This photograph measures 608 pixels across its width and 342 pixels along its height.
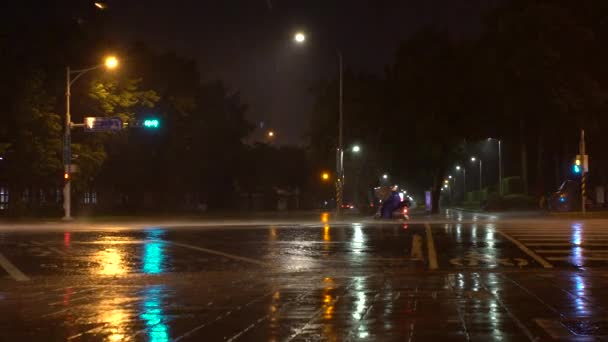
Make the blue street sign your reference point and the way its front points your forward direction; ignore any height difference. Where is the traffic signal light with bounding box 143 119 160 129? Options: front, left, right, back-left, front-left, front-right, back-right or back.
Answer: front-left

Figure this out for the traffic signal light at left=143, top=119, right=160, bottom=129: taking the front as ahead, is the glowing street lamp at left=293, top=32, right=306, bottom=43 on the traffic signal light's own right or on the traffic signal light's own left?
on the traffic signal light's own left

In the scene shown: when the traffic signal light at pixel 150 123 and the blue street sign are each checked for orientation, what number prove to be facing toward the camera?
2

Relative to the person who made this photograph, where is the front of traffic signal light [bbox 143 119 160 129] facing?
facing the viewer

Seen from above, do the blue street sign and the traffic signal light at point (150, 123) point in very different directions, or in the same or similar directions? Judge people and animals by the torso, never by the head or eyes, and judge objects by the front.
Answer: same or similar directions

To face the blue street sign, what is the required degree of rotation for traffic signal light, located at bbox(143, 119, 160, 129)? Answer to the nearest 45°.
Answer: approximately 135° to its right
